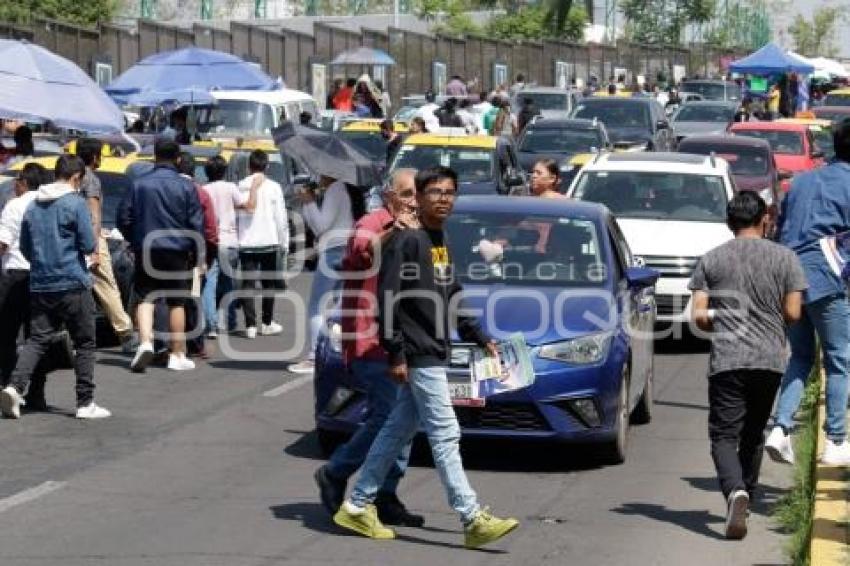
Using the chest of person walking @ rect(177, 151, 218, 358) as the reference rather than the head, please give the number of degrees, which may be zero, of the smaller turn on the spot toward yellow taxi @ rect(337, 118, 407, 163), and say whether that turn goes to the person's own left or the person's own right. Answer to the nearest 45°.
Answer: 0° — they already face it

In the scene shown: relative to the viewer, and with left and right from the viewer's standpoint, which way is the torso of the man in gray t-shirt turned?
facing away from the viewer

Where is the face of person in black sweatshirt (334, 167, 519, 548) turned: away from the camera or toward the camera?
toward the camera

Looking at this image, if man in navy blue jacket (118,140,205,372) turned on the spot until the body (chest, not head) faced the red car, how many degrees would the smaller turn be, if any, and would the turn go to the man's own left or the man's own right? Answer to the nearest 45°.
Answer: approximately 45° to the man's own right

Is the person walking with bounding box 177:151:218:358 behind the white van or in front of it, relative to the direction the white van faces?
in front

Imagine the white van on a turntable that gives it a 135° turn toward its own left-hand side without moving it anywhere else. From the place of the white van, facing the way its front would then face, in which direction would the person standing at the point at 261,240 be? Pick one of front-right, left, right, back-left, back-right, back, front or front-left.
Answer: right

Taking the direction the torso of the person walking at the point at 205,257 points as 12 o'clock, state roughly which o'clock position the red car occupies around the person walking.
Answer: The red car is roughly at 1 o'clock from the person walking.

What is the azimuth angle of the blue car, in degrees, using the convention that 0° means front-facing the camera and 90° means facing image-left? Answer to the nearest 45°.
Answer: approximately 0°

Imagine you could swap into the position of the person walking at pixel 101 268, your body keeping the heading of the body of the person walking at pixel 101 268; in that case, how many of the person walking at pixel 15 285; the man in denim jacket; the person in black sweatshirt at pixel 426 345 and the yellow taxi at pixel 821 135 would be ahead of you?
1

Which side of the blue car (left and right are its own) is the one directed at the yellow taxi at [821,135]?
back

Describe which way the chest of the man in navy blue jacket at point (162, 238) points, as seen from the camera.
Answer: away from the camera

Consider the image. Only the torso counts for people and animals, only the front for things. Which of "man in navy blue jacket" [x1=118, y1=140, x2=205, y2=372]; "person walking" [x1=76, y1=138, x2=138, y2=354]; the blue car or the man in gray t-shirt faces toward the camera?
the blue car

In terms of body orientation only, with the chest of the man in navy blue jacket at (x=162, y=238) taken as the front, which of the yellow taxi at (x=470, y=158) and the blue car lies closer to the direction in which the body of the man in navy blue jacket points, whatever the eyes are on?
the yellow taxi

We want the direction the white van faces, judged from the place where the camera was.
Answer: facing the viewer and to the left of the viewer

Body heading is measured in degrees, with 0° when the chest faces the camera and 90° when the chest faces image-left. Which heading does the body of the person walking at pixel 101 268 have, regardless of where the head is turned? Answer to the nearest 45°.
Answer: approximately 225°

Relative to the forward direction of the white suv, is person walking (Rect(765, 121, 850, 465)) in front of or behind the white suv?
in front

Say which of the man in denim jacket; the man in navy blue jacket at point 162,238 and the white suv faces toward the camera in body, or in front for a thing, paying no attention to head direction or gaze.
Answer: the white suv

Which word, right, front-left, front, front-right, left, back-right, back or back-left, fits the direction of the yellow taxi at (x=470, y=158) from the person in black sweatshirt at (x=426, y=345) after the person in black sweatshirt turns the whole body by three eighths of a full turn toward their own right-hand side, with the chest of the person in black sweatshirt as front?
right

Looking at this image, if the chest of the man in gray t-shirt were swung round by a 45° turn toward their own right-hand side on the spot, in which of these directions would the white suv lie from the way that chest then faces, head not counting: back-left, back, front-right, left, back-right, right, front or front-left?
front-left

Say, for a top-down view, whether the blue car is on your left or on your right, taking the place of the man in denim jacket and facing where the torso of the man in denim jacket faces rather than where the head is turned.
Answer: on your right
